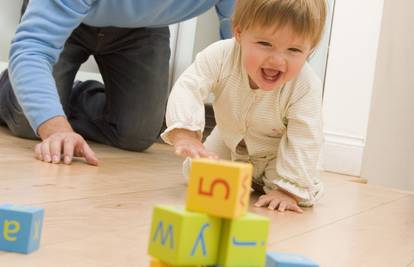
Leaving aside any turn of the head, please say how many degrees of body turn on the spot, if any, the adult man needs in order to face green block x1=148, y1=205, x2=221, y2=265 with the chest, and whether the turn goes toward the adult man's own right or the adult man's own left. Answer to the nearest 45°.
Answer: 0° — they already face it

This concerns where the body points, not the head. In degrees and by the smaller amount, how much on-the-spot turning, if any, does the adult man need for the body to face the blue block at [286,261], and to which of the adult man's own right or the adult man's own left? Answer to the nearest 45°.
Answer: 0° — they already face it

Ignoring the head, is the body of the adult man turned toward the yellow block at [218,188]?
yes

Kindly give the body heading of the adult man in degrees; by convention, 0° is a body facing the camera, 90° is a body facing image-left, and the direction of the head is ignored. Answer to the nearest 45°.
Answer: approximately 0°

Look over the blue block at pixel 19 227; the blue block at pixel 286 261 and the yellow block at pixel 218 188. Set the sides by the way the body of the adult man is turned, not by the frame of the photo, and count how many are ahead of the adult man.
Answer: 3
